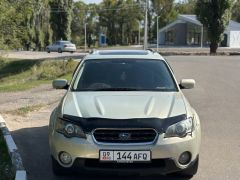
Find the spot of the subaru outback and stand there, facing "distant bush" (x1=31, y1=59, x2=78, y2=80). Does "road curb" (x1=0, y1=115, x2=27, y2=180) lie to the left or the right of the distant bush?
left

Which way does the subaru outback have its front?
toward the camera

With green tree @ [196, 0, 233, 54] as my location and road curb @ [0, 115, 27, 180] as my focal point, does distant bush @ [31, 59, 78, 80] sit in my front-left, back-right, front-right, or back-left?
front-right

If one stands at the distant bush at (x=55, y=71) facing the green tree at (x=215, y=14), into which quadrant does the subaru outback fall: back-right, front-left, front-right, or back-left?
back-right

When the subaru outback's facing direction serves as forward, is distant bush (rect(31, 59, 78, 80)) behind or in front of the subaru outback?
behind

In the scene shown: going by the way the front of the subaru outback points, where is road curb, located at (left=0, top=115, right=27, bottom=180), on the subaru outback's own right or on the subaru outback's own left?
on the subaru outback's own right

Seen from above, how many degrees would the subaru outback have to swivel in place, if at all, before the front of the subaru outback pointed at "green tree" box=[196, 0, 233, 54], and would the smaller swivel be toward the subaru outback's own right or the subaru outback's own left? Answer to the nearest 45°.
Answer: approximately 180°
